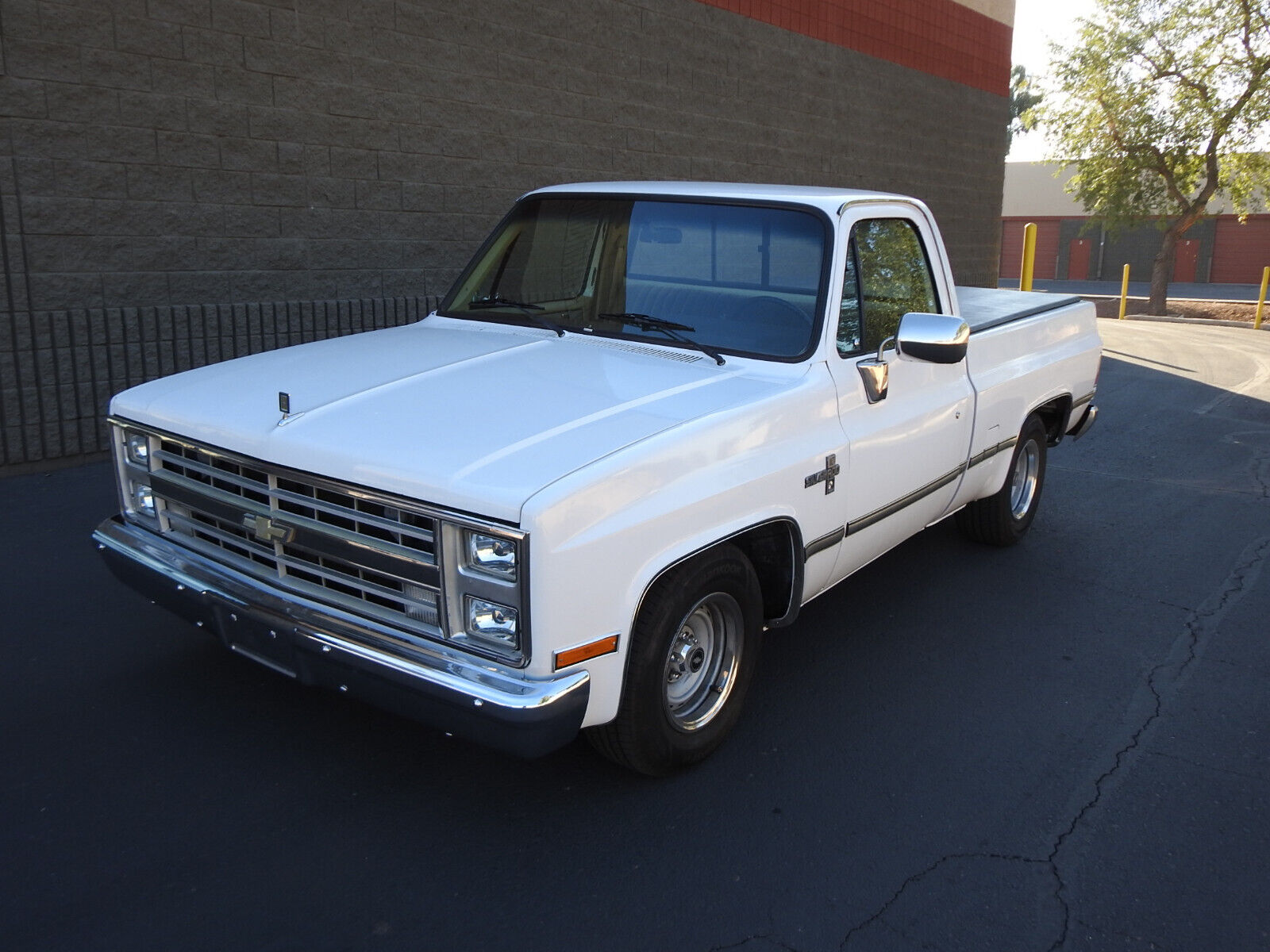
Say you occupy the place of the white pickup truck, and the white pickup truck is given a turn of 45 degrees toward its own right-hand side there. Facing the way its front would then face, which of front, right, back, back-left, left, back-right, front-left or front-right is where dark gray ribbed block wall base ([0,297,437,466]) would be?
front-right

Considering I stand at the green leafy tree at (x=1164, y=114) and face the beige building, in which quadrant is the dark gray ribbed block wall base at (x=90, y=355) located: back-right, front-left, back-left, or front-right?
back-left

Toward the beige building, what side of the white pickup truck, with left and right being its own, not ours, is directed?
back

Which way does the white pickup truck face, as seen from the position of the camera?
facing the viewer and to the left of the viewer

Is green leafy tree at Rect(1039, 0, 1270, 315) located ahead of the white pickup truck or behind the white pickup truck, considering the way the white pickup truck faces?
behind
